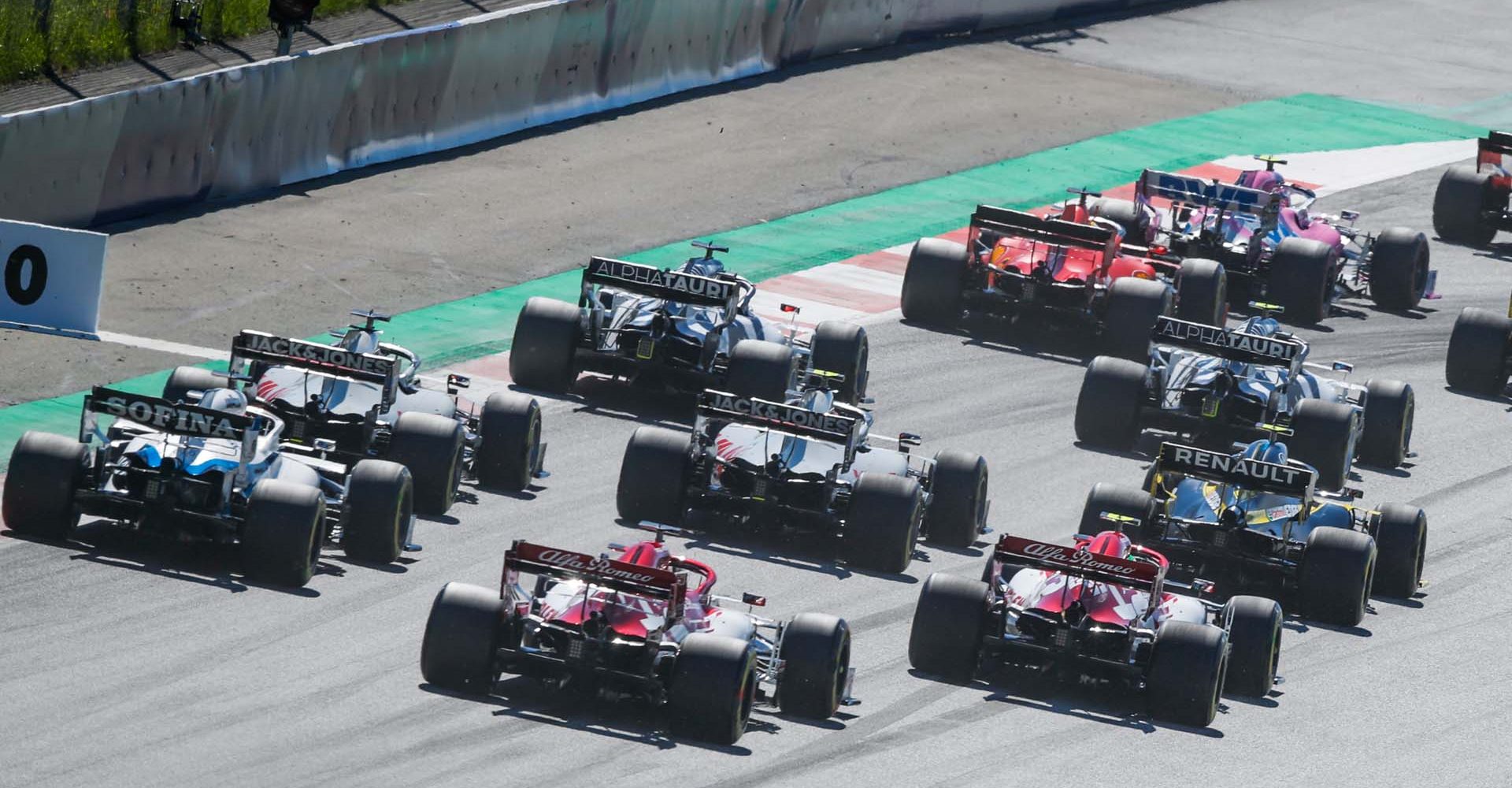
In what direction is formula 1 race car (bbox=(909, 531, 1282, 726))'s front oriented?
away from the camera

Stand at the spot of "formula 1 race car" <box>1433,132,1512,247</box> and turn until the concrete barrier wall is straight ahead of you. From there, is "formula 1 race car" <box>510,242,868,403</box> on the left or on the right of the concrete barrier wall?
left

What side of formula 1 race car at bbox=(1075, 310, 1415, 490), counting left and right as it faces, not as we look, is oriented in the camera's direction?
back

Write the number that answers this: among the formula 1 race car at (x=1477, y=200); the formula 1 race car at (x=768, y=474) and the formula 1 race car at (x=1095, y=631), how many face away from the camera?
3

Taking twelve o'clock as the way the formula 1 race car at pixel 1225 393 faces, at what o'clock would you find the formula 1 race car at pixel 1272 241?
the formula 1 race car at pixel 1272 241 is roughly at 12 o'clock from the formula 1 race car at pixel 1225 393.

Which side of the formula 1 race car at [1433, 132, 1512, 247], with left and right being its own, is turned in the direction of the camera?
back

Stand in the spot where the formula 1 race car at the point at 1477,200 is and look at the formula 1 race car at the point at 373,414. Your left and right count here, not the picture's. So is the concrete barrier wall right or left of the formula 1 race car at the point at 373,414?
right

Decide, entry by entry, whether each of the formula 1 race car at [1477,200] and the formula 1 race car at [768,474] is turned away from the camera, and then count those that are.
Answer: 2

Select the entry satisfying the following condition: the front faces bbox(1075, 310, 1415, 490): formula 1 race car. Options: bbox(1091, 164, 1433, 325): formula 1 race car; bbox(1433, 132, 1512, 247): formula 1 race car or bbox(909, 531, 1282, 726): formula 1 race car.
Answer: bbox(909, 531, 1282, 726): formula 1 race car

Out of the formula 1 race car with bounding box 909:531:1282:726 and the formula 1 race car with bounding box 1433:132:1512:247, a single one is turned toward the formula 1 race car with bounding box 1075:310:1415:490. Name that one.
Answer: the formula 1 race car with bounding box 909:531:1282:726

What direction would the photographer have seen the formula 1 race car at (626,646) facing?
facing away from the viewer

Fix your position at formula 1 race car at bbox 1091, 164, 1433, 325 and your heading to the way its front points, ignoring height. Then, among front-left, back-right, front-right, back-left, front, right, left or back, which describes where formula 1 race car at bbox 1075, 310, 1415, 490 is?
back-right

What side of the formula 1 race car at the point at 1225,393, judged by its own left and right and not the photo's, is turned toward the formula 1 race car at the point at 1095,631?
back

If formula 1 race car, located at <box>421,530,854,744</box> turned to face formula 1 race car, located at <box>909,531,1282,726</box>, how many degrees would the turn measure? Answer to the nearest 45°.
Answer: approximately 90° to its right

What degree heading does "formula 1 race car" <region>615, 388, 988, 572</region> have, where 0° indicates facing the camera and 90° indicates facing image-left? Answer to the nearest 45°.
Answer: approximately 180°

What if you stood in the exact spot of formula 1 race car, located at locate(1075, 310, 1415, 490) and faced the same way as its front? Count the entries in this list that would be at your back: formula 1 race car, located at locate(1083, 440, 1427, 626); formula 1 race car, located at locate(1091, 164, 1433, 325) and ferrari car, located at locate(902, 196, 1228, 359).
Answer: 1
